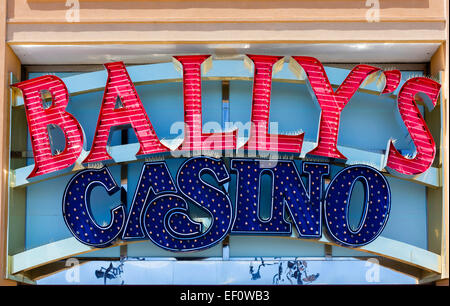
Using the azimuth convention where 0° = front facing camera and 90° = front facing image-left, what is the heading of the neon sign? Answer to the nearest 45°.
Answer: approximately 0°
